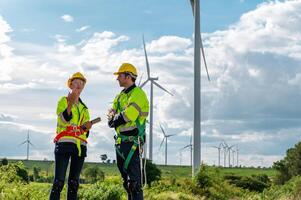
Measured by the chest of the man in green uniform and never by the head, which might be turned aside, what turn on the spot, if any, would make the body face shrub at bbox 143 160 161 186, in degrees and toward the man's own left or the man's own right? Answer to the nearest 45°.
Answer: approximately 135° to the man's own right

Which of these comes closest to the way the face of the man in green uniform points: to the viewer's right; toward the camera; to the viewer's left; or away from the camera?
to the viewer's left

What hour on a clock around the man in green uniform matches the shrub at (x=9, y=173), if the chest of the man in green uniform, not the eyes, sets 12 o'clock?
The shrub is roughly at 3 o'clock from the man in green uniform.

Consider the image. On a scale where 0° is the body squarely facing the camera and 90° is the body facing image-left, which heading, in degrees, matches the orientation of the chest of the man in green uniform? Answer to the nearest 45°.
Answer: approximately 45°

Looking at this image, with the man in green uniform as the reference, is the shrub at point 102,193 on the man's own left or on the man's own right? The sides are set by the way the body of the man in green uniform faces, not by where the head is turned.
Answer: on the man's own right
